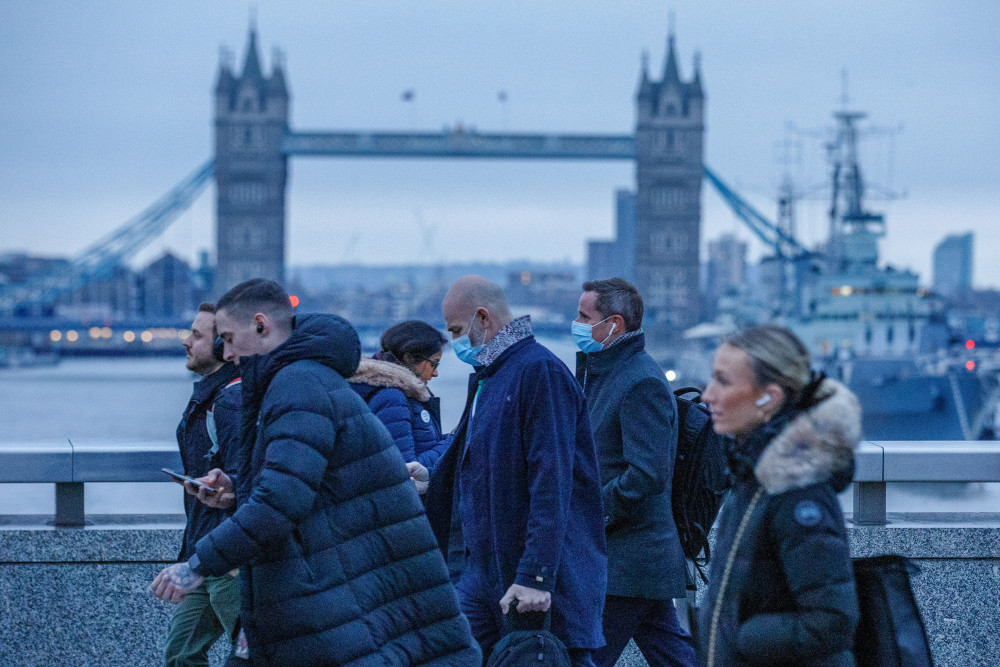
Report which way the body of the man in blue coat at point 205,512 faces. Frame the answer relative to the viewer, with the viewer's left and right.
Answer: facing to the left of the viewer

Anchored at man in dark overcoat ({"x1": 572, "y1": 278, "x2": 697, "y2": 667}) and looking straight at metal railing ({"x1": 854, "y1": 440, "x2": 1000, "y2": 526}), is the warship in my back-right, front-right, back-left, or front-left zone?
front-left

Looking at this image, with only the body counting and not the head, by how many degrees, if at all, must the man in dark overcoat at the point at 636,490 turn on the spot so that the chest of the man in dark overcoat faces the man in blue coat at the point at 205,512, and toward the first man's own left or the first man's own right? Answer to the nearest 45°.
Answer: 0° — they already face them

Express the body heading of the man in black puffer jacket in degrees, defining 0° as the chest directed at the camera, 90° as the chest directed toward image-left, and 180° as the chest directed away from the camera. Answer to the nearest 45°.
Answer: approximately 90°

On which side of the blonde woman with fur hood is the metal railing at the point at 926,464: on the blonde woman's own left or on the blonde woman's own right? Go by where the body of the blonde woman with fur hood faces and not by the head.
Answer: on the blonde woman's own right

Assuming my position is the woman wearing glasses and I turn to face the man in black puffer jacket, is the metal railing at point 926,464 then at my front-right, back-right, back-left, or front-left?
back-left

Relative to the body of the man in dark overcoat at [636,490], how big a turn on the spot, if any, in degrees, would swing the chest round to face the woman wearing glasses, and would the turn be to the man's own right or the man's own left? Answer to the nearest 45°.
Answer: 0° — they already face them

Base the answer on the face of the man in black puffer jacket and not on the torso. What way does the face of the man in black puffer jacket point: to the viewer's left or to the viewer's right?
to the viewer's left

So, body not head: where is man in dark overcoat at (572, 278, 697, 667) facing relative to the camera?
to the viewer's left

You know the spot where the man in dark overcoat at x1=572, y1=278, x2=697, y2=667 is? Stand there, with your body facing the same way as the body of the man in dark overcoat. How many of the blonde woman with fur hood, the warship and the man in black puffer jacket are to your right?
1
